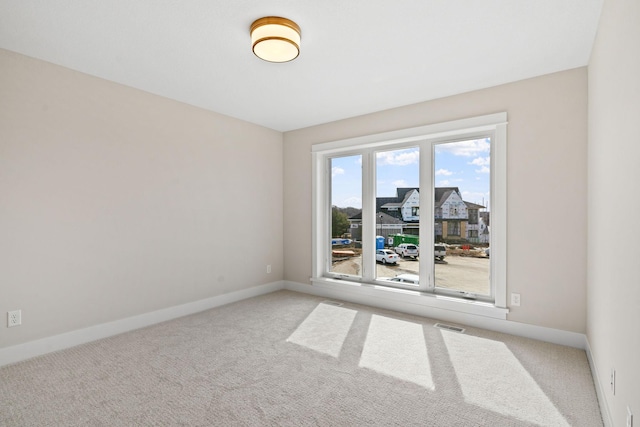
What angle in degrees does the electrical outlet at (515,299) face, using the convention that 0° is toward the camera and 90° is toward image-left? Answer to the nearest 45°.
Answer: approximately 0°

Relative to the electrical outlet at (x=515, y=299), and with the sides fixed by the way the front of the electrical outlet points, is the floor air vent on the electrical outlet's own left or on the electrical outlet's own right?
on the electrical outlet's own right

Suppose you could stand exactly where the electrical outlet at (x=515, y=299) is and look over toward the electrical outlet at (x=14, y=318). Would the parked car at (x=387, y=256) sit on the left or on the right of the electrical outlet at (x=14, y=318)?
right

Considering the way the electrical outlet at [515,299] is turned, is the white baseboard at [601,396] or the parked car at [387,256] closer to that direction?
the white baseboard

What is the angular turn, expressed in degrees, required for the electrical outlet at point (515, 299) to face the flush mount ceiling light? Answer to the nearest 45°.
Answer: approximately 45° to its right
